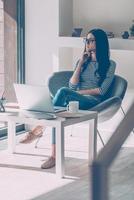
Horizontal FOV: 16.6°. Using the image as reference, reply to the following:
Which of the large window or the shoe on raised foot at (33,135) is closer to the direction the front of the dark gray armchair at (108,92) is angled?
the shoe on raised foot

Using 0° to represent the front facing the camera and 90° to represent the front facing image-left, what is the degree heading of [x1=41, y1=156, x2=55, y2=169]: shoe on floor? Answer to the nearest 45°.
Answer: approximately 45°

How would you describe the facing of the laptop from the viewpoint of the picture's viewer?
facing away from the viewer and to the right of the viewer

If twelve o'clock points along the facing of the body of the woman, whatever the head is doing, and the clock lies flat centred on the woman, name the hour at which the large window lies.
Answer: The large window is roughly at 3 o'clock from the woman.

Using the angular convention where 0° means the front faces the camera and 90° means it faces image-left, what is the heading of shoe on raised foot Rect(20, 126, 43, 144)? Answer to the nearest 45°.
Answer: approximately 45°

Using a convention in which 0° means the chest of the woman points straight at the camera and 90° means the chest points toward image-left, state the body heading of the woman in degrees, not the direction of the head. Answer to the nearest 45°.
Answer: approximately 45°

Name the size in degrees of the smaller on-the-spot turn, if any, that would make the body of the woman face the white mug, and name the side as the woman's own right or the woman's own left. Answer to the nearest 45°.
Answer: approximately 45° to the woman's own left

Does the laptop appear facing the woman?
yes
